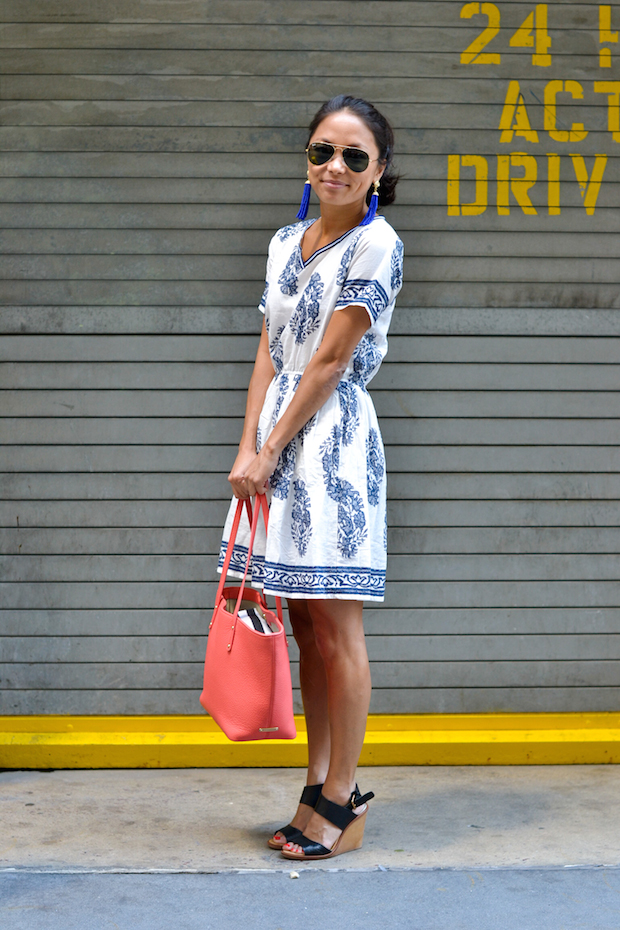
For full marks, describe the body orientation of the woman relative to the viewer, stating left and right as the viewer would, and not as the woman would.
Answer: facing the viewer and to the left of the viewer
